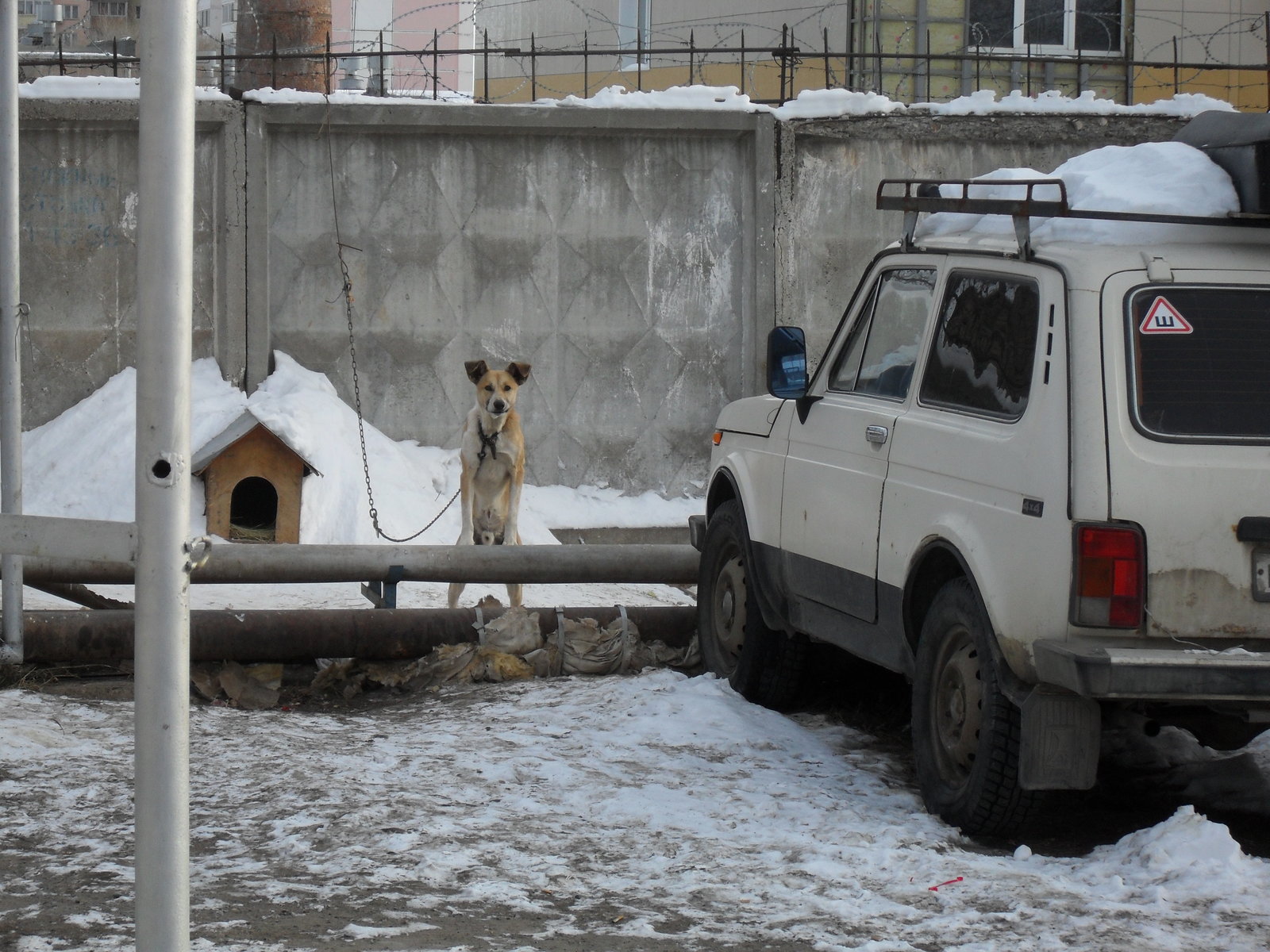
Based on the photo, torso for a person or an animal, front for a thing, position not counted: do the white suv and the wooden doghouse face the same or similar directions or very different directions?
very different directions

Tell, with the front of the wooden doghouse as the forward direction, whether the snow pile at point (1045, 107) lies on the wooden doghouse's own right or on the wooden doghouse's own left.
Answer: on the wooden doghouse's own left

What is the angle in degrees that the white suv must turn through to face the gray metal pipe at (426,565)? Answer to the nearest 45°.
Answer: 0° — it already faces it

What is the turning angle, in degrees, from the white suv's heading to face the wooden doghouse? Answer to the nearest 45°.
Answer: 0° — it already faces it

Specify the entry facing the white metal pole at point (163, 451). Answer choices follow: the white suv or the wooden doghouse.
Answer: the wooden doghouse

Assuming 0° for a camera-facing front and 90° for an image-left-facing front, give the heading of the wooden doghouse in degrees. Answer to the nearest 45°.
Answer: approximately 0°

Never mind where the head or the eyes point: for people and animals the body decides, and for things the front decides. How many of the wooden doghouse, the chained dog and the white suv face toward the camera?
2

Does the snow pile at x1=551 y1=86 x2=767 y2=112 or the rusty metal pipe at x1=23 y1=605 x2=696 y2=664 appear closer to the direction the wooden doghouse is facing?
the rusty metal pipe

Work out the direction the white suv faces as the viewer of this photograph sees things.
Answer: facing away from the viewer and to the left of the viewer
